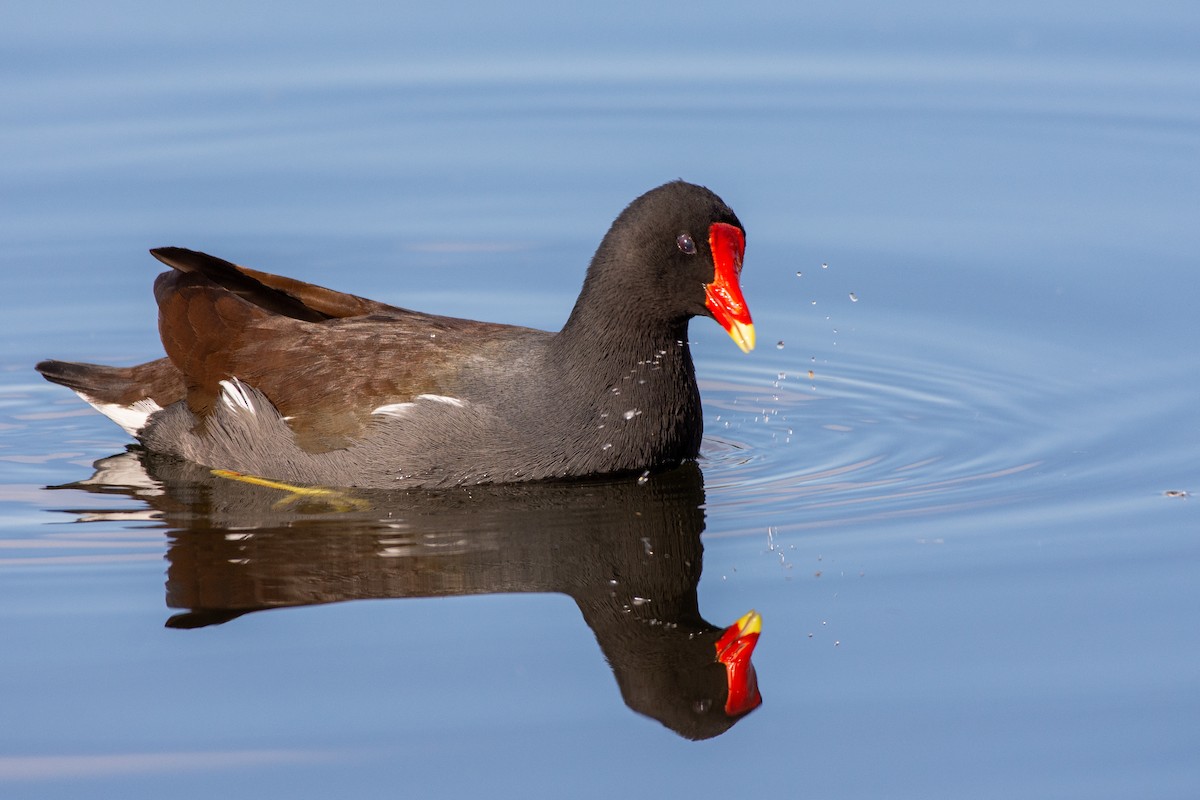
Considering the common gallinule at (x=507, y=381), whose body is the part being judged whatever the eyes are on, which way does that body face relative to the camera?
to the viewer's right
